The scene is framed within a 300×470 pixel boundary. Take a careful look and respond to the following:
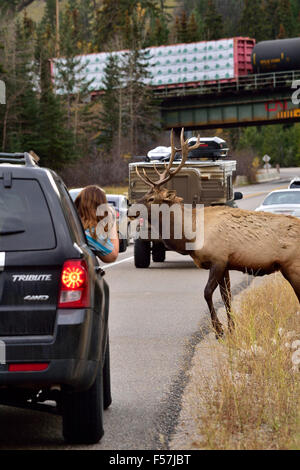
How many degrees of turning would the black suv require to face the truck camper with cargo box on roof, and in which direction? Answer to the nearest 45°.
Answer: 0° — it already faces it

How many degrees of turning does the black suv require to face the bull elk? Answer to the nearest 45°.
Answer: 0° — it already faces it

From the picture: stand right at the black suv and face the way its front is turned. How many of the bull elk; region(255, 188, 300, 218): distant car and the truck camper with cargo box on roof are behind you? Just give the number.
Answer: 0

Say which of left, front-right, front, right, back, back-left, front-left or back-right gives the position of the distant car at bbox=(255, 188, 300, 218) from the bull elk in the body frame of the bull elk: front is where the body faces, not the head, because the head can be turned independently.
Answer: right

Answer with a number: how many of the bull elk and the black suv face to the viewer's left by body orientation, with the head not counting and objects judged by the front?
1

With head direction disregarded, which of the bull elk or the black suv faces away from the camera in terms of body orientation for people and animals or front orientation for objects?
the black suv

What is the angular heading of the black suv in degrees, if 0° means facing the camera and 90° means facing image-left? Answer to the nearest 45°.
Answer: approximately 180°

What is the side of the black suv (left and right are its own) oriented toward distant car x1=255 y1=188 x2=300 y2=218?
front

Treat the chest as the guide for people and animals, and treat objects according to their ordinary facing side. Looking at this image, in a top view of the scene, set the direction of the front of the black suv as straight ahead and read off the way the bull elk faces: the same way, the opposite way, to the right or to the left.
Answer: to the left

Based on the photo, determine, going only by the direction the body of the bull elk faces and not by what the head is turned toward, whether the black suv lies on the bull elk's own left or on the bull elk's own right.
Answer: on the bull elk's own left

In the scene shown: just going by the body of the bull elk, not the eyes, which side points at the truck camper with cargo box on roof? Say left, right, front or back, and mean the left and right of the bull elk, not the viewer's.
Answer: right

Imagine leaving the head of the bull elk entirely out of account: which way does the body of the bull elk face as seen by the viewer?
to the viewer's left

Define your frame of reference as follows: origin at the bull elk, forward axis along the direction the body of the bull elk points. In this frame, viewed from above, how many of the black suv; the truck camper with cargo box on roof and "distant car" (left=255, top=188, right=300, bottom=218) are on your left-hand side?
1
